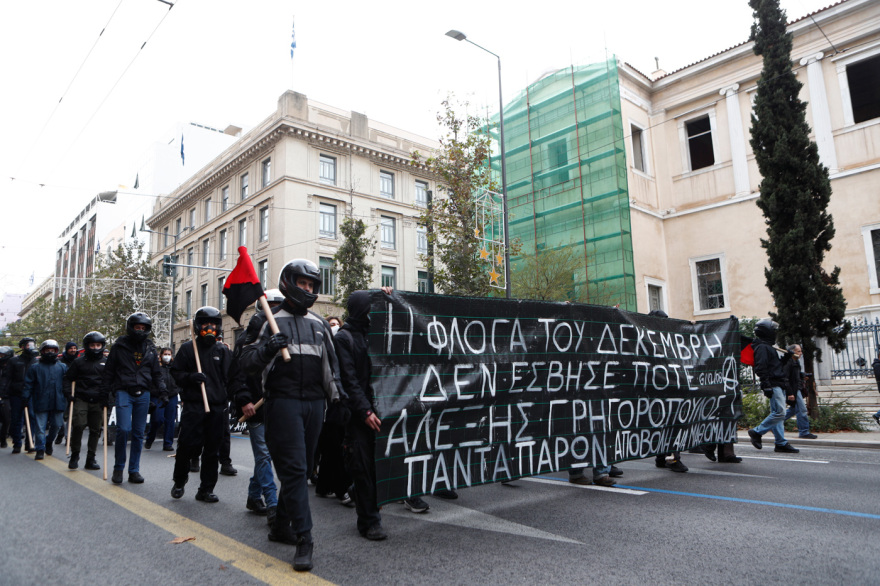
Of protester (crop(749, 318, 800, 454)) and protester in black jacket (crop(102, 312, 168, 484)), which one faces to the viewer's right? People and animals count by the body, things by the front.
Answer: the protester

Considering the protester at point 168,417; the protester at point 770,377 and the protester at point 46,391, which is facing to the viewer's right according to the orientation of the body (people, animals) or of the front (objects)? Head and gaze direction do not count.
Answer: the protester at point 770,377

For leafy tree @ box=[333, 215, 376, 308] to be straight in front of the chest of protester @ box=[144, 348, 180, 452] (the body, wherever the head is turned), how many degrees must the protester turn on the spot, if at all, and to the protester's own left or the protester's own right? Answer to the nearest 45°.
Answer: approximately 135° to the protester's own left

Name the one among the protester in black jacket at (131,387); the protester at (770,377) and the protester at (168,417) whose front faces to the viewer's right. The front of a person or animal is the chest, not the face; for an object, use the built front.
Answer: the protester at (770,377)

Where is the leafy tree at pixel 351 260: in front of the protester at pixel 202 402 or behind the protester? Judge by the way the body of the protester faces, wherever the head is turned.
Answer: behind

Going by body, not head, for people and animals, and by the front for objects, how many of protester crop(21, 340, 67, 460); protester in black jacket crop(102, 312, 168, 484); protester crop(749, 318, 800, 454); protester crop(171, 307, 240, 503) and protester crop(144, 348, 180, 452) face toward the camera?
4

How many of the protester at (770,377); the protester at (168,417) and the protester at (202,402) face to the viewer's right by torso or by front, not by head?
1
